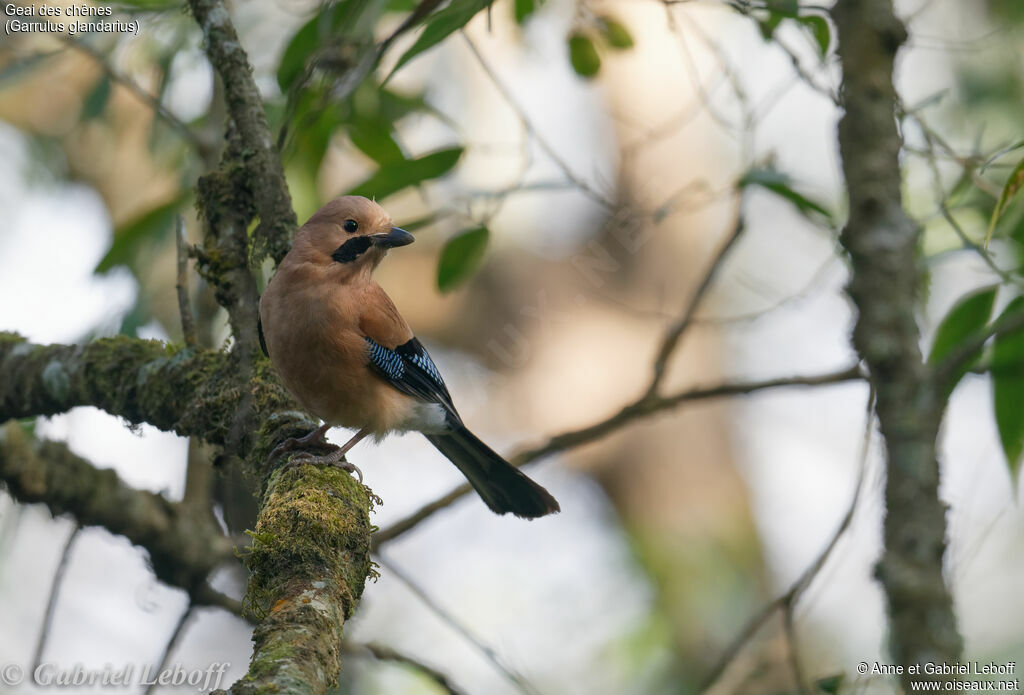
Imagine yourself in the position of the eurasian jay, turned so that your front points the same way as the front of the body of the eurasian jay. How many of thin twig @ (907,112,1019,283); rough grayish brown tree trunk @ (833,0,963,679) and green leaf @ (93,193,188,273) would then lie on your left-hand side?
2

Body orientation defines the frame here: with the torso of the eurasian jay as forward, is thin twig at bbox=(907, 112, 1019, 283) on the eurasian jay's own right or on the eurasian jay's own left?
on the eurasian jay's own left

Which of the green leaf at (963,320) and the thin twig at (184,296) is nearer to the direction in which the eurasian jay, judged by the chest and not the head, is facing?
the thin twig

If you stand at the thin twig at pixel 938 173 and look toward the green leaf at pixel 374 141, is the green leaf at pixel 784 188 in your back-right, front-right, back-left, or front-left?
front-right

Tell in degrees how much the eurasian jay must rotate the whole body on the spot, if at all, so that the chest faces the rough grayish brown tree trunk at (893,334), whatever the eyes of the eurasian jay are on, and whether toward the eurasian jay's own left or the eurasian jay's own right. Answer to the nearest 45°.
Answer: approximately 90° to the eurasian jay's own left

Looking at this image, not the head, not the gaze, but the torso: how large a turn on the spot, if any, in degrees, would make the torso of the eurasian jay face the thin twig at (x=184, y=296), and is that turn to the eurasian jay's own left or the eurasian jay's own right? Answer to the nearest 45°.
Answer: approximately 90° to the eurasian jay's own right

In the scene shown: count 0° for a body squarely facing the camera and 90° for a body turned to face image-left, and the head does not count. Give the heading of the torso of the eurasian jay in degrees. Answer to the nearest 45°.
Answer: approximately 45°

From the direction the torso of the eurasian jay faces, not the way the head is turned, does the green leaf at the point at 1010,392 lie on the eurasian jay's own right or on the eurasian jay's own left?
on the eurasian jay's own left
